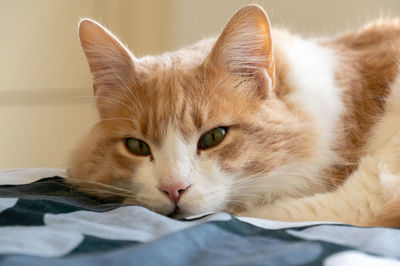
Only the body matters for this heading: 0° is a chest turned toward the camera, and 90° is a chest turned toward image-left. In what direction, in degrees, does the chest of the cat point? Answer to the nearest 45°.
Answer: approximately 45°
